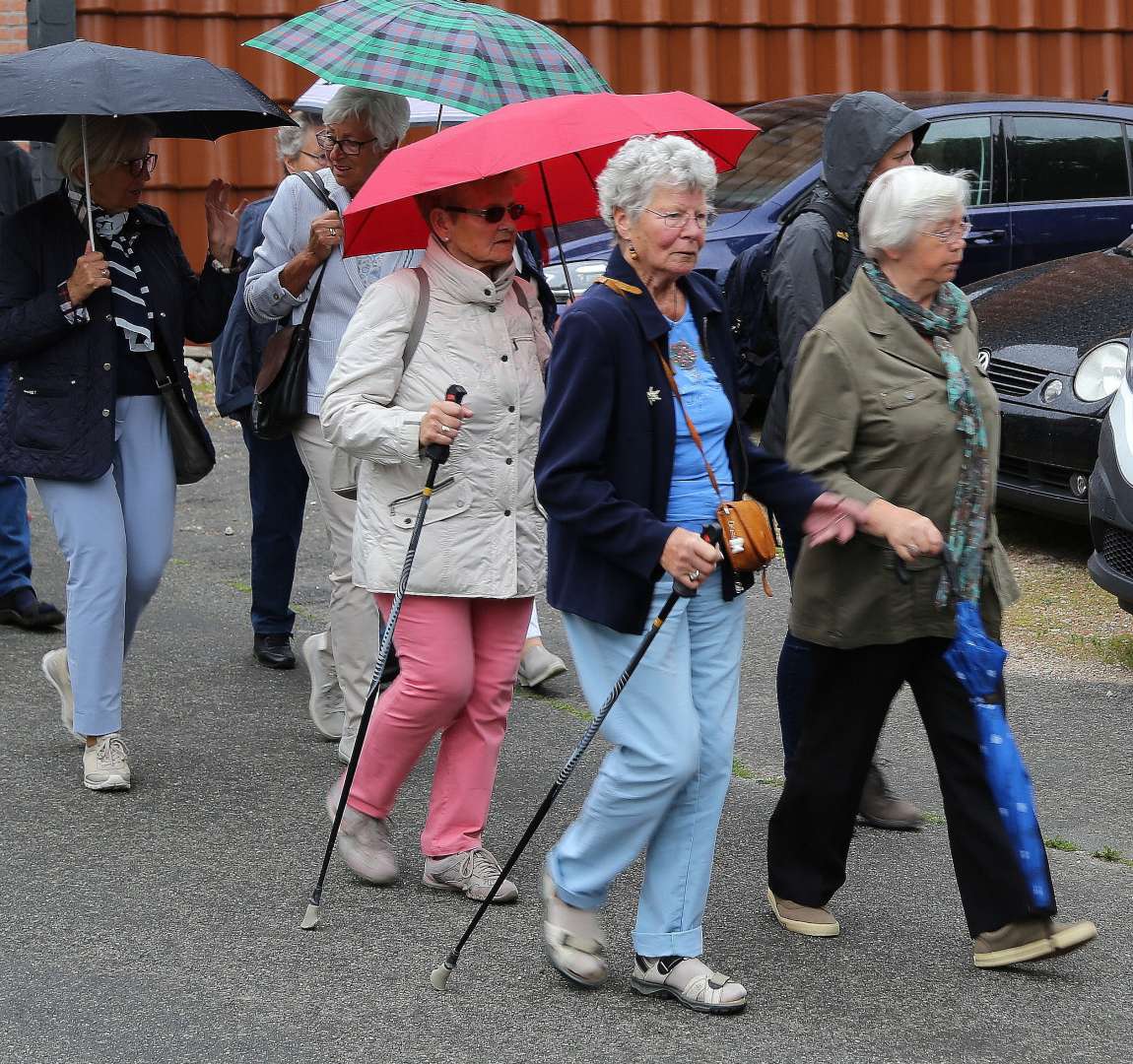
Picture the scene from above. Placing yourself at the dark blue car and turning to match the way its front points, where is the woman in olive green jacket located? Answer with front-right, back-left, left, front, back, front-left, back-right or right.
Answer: front-left

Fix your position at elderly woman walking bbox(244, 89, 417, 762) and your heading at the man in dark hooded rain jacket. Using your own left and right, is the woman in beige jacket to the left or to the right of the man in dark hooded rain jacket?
right

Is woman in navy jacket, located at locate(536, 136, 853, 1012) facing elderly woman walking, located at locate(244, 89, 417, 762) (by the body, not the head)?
no

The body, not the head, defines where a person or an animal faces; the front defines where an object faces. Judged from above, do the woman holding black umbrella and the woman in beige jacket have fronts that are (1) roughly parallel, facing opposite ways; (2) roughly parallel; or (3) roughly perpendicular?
roughly parallel

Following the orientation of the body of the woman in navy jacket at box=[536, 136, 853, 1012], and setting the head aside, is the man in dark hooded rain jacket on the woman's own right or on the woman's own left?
on the woman's own left

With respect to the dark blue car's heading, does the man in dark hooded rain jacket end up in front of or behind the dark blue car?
in front

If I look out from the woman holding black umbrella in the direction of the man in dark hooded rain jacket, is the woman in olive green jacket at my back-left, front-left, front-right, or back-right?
front-right

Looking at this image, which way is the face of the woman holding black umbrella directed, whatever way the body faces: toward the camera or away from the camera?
toward the camera

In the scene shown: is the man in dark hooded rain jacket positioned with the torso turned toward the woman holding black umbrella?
no

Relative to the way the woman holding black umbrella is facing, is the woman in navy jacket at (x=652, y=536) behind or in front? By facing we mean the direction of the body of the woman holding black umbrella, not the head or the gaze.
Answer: in front

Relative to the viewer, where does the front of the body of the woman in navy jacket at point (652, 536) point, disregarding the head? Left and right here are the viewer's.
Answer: facing the viewer and to the right of the viewer

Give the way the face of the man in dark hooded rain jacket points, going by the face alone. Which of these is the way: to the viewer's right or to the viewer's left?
to the viewer's right

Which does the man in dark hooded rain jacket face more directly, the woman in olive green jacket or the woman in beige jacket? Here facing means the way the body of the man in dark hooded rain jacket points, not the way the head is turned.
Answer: the woman in olive green jacket
